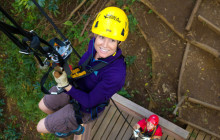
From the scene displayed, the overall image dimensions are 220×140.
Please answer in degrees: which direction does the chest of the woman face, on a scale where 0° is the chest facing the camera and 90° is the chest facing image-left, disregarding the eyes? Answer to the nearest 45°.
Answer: approximately 45°
